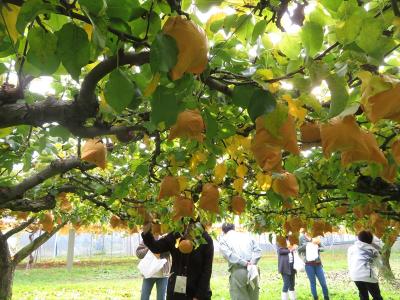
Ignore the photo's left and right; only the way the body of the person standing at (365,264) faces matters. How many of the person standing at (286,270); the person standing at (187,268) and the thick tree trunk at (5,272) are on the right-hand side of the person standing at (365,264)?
0

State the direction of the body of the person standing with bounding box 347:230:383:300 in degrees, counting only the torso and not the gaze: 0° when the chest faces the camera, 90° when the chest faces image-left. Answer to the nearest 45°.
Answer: approximately 180°

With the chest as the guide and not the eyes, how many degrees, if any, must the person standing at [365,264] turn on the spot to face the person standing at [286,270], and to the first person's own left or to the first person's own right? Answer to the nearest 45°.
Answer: approximately 45° to the first person's own left

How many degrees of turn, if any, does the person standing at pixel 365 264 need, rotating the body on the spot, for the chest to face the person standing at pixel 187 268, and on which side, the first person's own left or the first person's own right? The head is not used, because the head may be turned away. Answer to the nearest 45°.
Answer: approximately 135° to the first person's own left

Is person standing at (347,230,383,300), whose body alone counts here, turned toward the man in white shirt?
no

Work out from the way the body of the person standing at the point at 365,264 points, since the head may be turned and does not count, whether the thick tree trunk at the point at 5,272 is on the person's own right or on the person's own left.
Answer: on the person's own left

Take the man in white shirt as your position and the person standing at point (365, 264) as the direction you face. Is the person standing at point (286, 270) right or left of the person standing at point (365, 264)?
left

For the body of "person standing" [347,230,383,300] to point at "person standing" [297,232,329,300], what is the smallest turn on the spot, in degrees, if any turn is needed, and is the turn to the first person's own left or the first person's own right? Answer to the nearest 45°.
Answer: approximately 45° to the first person's own left

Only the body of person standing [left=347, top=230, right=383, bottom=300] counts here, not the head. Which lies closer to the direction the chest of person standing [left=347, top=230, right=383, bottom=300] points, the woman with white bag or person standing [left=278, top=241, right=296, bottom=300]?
the person standing

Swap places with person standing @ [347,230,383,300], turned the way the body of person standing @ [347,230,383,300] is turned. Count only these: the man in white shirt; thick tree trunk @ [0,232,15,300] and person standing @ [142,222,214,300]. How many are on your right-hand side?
0
